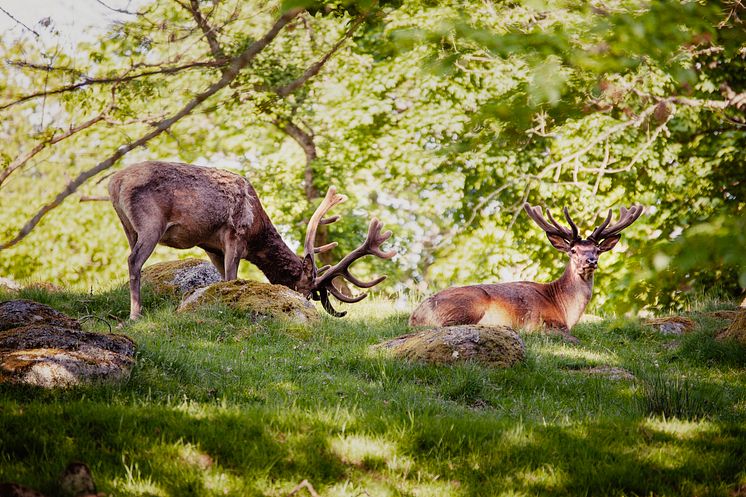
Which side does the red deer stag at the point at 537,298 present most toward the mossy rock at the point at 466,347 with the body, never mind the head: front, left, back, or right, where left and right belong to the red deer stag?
right

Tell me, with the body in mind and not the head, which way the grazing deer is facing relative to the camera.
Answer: to the viewer's right

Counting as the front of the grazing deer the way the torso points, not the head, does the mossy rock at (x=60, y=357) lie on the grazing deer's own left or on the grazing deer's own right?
on the grazing deer's own right

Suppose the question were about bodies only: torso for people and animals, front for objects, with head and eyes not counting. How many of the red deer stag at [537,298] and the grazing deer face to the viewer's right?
2

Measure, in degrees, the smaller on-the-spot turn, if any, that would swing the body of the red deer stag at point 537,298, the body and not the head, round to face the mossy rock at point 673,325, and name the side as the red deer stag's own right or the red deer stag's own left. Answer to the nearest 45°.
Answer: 0° — it already faces it

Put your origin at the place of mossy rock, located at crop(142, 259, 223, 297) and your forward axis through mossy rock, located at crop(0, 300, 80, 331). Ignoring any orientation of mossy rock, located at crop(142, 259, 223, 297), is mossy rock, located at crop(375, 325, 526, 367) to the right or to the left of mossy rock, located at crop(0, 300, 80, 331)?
left

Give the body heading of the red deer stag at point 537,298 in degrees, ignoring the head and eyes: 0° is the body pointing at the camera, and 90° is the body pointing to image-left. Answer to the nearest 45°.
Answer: approximately 270°

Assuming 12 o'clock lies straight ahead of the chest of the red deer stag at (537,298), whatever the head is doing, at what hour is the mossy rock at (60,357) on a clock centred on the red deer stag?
The mossy rock is roughly at 4 o'clock from the red deer stag.

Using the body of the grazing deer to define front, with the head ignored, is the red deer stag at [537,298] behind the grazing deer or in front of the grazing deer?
in front
